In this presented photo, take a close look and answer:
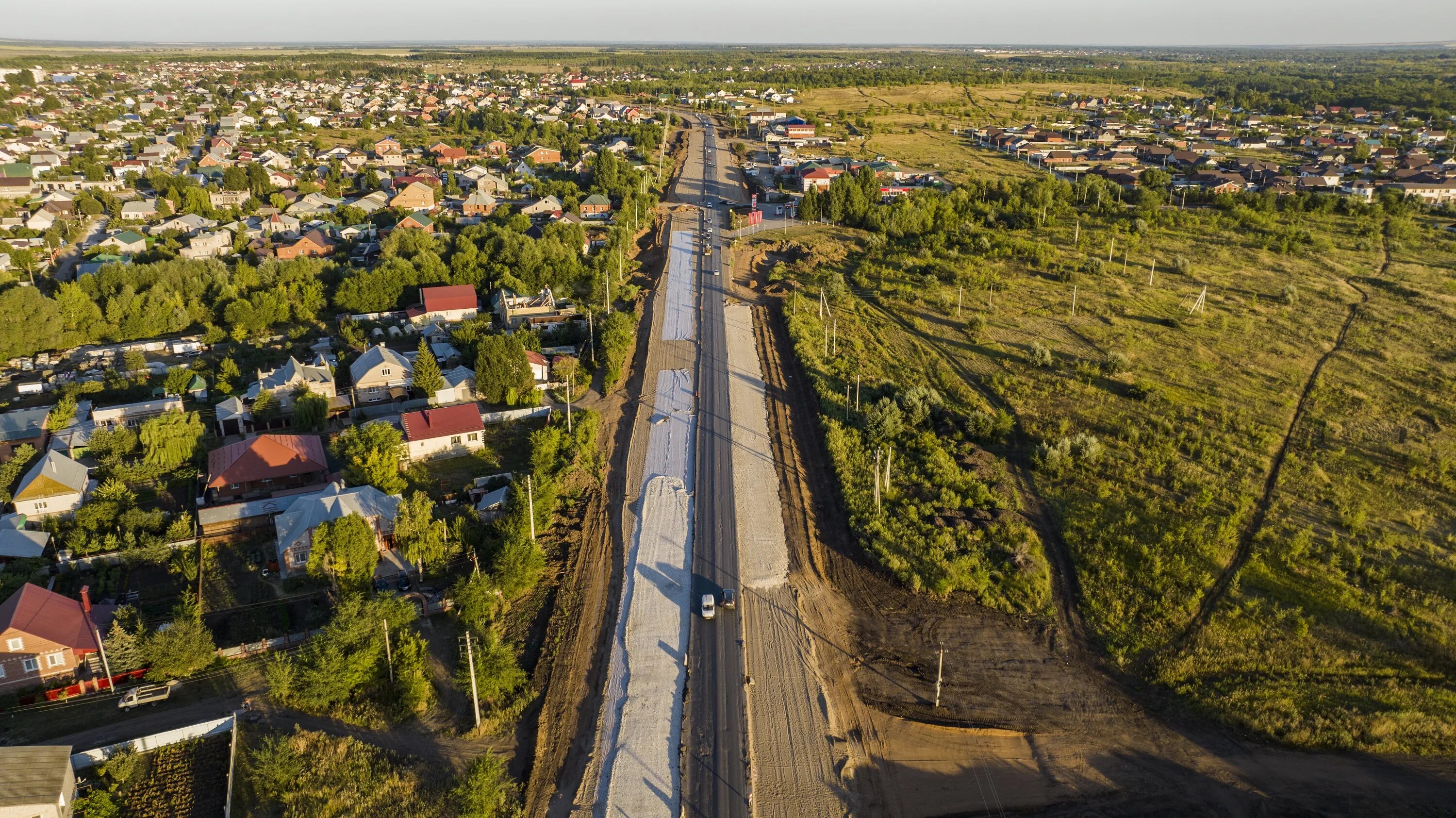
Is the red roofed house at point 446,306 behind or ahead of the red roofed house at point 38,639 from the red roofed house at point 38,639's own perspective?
behind

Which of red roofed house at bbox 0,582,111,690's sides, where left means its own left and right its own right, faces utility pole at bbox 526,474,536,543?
left

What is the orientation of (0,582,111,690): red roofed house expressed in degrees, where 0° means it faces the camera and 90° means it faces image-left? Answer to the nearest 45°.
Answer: approximately 0°

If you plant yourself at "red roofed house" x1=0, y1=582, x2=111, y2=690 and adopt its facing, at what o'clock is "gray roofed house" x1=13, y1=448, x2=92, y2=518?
The gray roofed house is roughly at 6 o'clock from the red roofed house.

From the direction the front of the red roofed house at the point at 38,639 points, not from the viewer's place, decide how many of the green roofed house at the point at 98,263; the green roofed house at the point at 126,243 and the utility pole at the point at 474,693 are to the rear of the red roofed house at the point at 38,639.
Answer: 2

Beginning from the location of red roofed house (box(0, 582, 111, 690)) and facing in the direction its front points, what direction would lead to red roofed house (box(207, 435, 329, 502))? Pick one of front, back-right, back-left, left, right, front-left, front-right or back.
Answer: back-left

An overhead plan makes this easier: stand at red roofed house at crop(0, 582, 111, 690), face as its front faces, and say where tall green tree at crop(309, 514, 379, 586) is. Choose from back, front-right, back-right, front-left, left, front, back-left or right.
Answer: left

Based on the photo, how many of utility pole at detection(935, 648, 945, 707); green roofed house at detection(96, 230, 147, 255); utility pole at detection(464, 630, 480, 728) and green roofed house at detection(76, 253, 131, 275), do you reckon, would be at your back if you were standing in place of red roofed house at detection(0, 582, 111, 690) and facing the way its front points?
2

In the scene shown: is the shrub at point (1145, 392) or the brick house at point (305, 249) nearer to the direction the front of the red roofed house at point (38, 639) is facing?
the shrub

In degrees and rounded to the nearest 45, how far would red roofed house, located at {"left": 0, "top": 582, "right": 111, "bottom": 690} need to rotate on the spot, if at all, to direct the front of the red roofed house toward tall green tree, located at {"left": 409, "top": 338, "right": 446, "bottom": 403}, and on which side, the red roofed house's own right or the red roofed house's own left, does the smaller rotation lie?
approximately 135° to the red roofed house's own left

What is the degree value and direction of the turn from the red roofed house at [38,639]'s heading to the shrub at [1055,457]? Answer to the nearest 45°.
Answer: approximately 90° to its left

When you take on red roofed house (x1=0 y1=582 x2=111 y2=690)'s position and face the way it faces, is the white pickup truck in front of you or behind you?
in front
